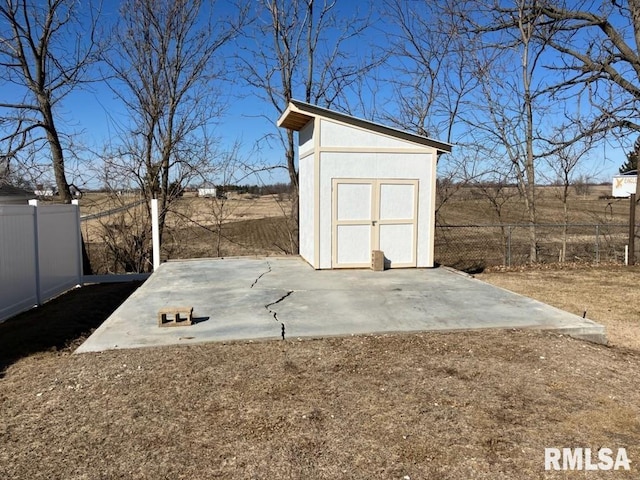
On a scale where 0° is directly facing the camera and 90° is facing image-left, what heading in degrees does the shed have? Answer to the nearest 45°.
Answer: approximately 0°

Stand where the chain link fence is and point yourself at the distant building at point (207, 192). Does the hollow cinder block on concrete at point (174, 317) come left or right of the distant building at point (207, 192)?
left

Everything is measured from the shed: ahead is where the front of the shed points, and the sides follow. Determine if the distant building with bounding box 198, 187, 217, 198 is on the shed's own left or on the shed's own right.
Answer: on the shed's own right

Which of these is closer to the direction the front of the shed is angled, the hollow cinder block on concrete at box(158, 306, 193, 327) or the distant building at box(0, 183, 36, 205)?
the hollow cinder block on concrete

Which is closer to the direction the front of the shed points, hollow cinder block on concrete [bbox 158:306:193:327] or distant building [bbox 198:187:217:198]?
the hollow cinder block on concrete

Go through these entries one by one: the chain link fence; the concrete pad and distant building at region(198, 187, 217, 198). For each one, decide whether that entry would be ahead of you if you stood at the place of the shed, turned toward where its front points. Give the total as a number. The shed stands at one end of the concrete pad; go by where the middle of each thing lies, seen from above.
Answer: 1

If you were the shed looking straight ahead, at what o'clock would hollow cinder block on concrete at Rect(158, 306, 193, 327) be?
The hollow cinder block on concrete is roughly at 1 o'clock from the shed.
